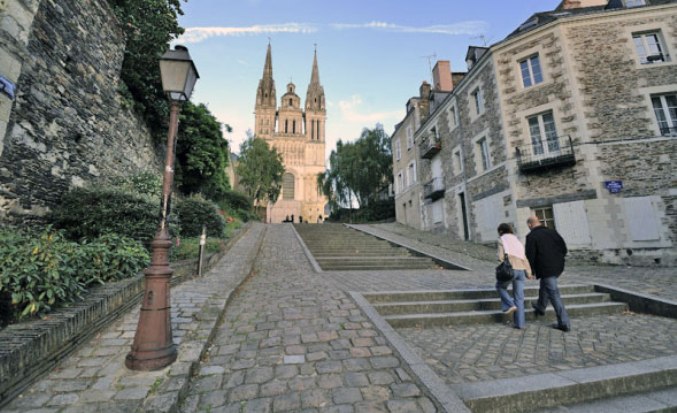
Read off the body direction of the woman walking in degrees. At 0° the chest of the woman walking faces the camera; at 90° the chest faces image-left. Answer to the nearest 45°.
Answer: approximately 135°

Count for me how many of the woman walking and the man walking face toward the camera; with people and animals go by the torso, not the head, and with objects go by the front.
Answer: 0

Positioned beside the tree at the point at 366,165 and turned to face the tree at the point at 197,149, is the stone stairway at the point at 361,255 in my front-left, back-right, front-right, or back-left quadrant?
front-left

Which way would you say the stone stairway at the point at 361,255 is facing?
toward the camera

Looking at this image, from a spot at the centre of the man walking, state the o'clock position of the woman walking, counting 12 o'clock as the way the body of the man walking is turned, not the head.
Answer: The woman walking is roughly at 9 o'clock from the man walking.

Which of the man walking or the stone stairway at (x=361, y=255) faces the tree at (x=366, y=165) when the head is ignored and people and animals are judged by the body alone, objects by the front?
the man walking

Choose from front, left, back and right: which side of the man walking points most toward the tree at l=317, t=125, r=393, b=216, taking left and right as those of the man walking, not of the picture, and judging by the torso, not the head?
front

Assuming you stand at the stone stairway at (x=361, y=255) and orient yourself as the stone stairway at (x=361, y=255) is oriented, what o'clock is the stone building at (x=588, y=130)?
The stone building is roughly at 9 o'clock from the stone stairway.

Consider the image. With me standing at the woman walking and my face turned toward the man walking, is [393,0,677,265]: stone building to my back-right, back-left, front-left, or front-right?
front-left

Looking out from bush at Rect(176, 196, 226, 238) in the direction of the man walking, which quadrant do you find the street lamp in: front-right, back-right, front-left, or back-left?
front-right

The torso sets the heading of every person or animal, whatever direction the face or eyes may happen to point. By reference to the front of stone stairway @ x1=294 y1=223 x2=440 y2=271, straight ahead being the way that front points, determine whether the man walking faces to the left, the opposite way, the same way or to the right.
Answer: the opposite way

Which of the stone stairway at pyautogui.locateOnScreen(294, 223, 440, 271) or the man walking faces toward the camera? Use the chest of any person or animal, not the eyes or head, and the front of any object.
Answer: the stone stairway

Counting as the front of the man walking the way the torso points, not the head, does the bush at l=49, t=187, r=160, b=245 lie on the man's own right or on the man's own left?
on the man's own left

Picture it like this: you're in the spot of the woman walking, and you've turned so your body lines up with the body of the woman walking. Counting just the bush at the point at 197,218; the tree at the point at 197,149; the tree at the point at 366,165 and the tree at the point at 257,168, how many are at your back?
0

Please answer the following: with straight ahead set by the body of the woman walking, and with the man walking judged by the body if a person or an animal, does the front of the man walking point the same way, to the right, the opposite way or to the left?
the same way

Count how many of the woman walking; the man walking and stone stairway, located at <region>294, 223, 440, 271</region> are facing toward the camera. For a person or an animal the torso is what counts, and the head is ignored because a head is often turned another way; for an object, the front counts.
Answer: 1

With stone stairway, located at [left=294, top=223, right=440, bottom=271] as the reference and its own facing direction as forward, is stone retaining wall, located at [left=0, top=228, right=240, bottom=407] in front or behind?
in front

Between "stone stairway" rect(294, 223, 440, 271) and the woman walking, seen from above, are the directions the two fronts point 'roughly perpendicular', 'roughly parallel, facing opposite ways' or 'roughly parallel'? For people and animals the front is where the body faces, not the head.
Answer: roughly parallel, facing opposite ways

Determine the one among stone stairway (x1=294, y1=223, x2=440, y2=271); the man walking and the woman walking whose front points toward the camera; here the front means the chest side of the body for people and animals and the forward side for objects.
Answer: the stone stairway
